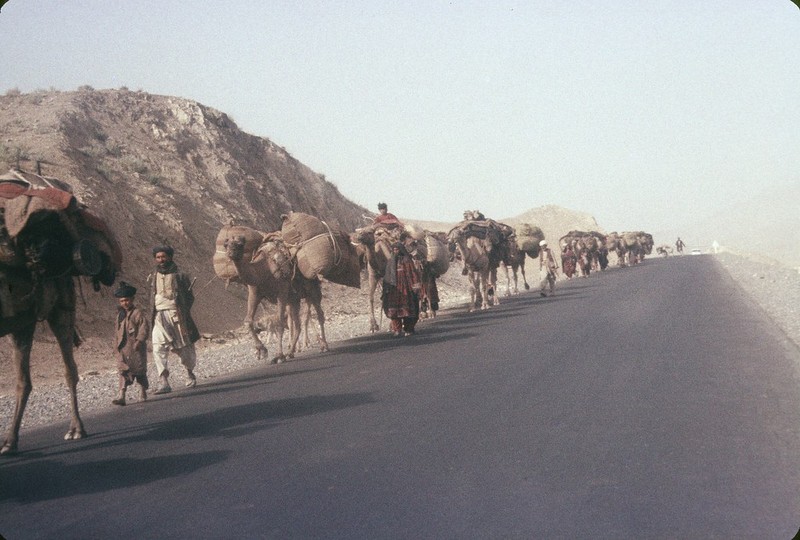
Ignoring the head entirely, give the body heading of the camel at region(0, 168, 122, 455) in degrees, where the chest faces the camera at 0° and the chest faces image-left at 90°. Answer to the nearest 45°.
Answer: approximately 45°

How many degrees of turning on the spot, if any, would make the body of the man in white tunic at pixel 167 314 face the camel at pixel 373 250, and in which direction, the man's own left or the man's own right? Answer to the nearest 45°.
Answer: approximately 180°

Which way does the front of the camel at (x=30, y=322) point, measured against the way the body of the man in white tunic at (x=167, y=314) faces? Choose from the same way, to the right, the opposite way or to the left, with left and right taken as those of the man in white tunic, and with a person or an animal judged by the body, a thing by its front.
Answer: the same way

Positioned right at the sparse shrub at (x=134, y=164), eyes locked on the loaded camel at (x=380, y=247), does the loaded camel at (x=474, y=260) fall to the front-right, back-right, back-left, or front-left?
front-left

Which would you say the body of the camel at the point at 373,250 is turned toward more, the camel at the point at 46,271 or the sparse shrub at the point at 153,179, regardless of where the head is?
the camel

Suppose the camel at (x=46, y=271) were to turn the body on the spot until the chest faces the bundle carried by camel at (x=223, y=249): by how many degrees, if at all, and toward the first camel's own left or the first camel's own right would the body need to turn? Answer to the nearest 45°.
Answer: approximately 180°

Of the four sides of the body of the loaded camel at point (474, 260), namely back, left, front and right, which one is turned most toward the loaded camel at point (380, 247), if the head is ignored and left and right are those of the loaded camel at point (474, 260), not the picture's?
front

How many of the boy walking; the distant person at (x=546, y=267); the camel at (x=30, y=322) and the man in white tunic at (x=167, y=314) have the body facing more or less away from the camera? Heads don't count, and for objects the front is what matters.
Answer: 0

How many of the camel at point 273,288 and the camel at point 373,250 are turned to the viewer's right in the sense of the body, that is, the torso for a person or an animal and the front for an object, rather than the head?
0

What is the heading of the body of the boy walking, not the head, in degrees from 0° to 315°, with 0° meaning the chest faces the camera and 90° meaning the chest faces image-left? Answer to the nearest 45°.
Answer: approximately 45°

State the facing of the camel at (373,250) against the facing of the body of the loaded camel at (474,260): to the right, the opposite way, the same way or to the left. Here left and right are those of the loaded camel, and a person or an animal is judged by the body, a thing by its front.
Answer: the same way

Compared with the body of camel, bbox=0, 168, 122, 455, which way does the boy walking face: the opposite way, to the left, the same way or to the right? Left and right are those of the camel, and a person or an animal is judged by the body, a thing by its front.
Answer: the same way

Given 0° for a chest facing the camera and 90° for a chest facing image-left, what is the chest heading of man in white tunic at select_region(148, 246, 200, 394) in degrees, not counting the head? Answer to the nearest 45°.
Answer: approximately 45°

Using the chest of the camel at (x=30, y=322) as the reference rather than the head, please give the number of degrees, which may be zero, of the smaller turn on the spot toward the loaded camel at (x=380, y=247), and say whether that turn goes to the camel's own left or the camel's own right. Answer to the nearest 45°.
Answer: approximately 180°

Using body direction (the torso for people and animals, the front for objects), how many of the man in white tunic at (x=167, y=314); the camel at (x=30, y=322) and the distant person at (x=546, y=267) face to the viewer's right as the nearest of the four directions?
0

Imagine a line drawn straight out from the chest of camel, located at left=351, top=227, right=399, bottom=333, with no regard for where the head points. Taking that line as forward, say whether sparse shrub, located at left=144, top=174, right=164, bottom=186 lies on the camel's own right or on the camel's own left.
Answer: on the camel's own right
